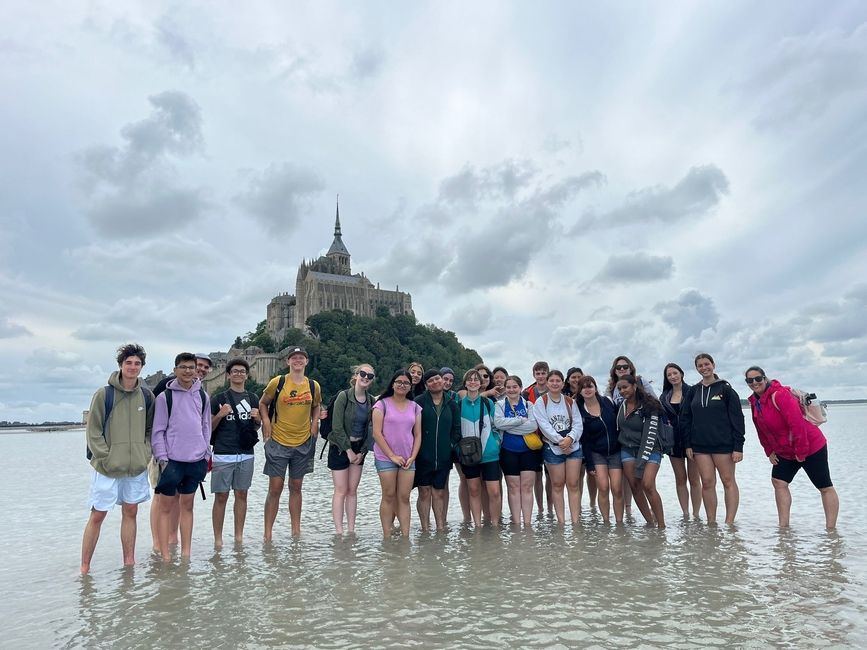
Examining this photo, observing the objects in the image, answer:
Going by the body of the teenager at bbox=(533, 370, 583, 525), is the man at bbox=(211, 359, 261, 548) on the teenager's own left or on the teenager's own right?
on the teenager's own right

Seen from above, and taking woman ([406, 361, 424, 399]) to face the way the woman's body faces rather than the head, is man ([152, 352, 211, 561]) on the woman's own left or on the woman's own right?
on the woman's own right

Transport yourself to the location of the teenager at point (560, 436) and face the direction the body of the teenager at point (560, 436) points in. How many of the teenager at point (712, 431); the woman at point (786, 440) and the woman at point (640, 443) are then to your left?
3

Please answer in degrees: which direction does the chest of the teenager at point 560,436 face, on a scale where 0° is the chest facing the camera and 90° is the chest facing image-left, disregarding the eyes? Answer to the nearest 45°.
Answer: approximately 0°

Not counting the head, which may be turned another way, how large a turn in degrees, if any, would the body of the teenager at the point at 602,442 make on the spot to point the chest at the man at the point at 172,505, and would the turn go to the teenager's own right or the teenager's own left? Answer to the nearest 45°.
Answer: approximately 45° to the teenager's own right

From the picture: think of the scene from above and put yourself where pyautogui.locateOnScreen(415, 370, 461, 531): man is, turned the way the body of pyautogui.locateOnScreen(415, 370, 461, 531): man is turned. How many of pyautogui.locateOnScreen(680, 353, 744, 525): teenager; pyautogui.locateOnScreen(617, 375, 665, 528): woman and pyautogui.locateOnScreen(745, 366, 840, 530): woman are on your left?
3

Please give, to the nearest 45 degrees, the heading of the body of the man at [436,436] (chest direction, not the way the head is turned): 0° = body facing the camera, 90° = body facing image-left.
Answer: approximately 0°

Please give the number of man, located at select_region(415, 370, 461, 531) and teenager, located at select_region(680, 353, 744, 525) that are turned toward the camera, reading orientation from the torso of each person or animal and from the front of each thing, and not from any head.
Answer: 2
